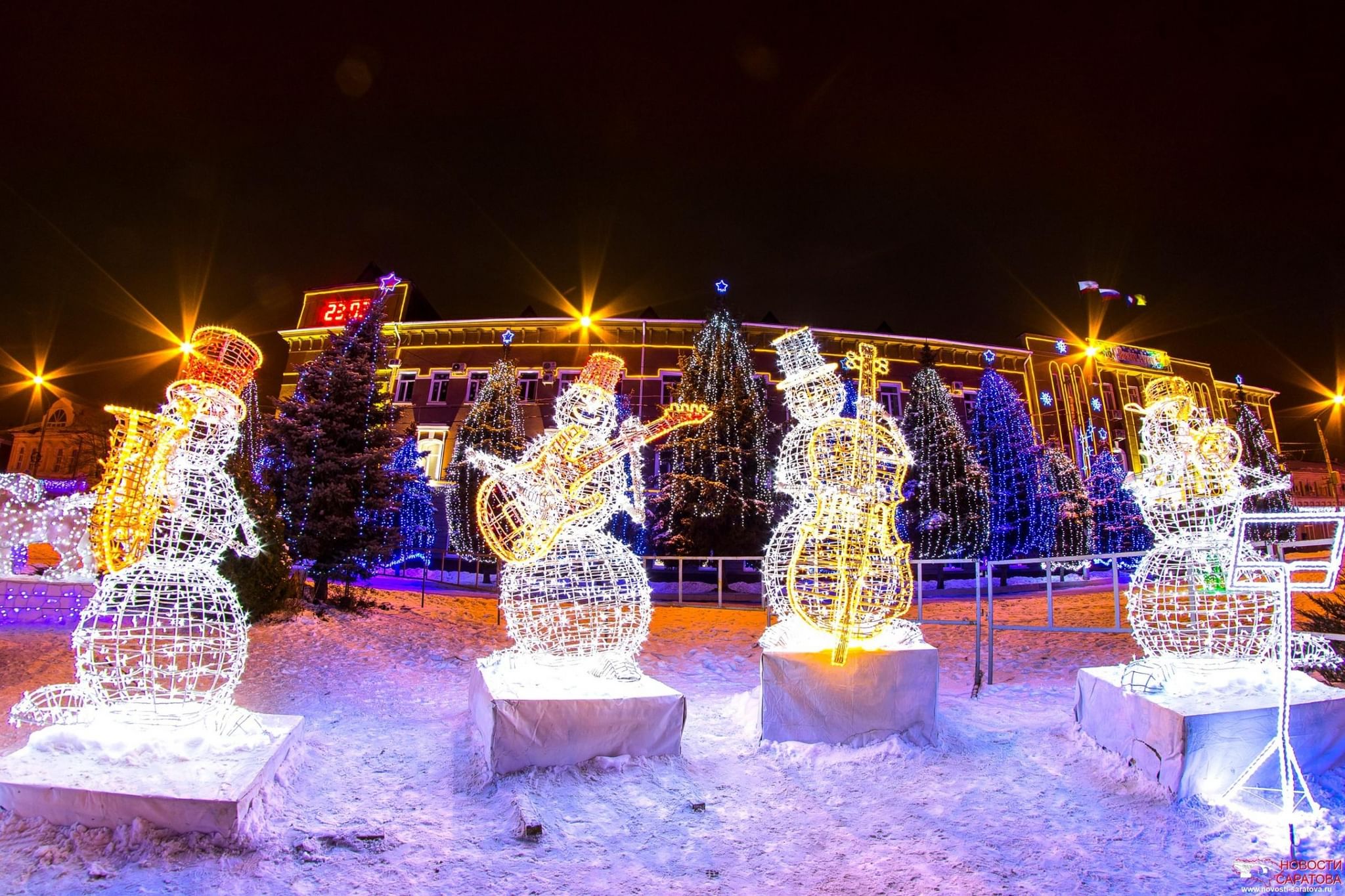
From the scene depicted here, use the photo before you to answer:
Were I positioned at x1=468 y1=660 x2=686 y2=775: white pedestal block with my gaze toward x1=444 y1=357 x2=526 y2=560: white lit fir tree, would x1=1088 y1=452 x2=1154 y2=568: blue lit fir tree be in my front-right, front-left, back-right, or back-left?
front-right

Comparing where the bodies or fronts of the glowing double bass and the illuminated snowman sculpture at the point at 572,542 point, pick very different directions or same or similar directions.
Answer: same or similar directions

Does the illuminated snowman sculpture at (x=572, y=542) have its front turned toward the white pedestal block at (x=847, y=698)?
no

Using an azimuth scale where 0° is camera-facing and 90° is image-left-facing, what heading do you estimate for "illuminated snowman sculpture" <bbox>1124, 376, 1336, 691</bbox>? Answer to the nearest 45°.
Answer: approximately 315°

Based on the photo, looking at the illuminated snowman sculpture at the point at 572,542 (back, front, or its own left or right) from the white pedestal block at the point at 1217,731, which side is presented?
left

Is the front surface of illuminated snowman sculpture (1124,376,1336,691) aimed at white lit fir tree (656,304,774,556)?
no

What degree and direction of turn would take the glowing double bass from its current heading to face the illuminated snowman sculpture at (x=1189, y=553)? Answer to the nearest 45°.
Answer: approximately 90° to its left

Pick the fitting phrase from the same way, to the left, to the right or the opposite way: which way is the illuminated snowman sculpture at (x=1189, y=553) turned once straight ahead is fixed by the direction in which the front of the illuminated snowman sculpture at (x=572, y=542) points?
the same way

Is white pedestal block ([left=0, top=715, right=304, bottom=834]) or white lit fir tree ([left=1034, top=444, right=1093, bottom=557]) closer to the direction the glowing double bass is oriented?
the white pedestal block

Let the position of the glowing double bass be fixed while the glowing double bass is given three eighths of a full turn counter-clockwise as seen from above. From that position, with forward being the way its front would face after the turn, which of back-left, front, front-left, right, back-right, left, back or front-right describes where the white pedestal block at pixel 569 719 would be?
back

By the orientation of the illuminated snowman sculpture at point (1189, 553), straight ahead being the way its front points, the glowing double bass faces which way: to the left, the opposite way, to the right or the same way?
the same way

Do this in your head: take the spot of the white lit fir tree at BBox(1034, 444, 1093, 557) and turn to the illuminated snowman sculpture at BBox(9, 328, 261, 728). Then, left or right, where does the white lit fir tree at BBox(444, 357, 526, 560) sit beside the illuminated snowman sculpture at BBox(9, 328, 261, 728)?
right

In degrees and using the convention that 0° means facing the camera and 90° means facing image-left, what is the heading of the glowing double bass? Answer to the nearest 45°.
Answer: approximately 0°

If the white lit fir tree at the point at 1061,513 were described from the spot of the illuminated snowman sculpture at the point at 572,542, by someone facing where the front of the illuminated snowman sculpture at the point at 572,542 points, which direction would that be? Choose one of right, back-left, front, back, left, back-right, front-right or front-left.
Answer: back-left

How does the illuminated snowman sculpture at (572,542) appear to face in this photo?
toward the camera

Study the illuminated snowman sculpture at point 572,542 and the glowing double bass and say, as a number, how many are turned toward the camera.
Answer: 2

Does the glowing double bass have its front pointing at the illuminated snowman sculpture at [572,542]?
no

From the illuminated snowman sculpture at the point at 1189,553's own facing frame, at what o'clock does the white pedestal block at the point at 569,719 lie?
The white pedestal block is roughly at 3 o'clock from the illuminated snowman sculpture.

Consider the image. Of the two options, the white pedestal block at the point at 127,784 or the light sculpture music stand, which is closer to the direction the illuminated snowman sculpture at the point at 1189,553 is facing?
the light sculpture music stand

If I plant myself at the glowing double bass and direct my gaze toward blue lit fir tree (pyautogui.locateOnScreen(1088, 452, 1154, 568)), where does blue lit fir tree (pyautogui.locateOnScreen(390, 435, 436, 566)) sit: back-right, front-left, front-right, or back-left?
front-left

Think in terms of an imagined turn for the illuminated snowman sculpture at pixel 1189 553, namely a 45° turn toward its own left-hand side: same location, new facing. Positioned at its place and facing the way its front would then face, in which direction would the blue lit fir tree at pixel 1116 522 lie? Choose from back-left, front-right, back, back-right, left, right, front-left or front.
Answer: left
